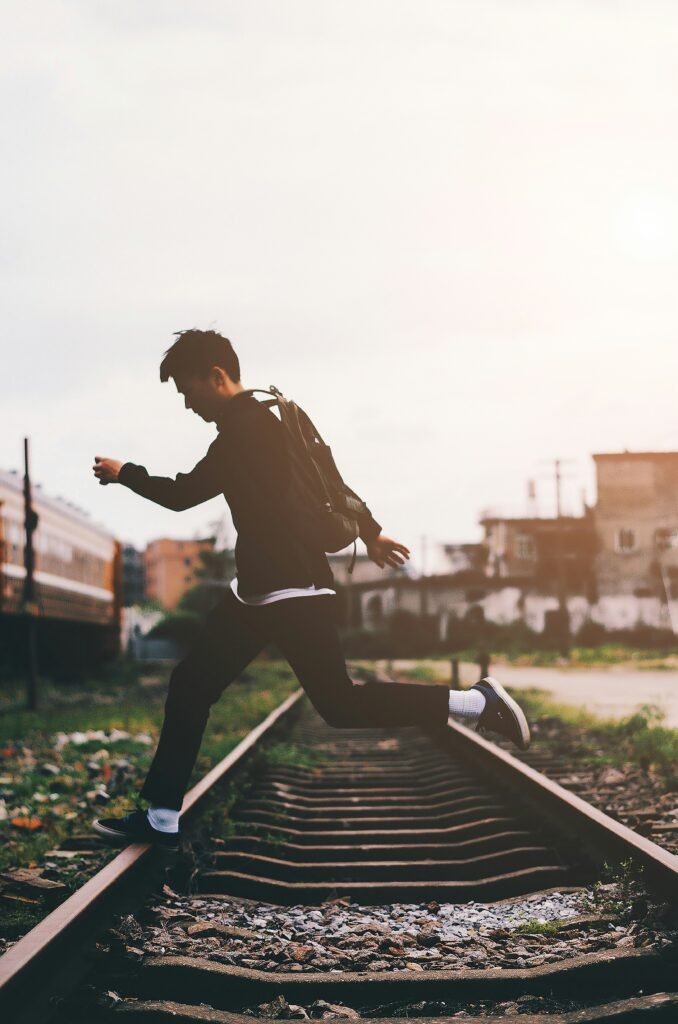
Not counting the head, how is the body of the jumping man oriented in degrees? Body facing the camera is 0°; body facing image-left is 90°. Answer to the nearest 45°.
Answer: approximately 90°

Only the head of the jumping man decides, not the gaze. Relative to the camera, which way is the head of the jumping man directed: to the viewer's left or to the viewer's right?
to the viewer's left

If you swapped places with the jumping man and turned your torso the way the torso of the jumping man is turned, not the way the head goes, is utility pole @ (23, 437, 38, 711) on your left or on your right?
on your right

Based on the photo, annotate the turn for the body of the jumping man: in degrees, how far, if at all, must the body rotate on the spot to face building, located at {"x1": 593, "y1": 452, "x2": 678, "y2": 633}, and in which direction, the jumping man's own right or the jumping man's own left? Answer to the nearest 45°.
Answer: approximately 90° to the jumping man's own right

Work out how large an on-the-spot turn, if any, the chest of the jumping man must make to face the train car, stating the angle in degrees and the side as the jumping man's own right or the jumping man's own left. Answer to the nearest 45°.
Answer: approximately 90° to the jumping man's own right
